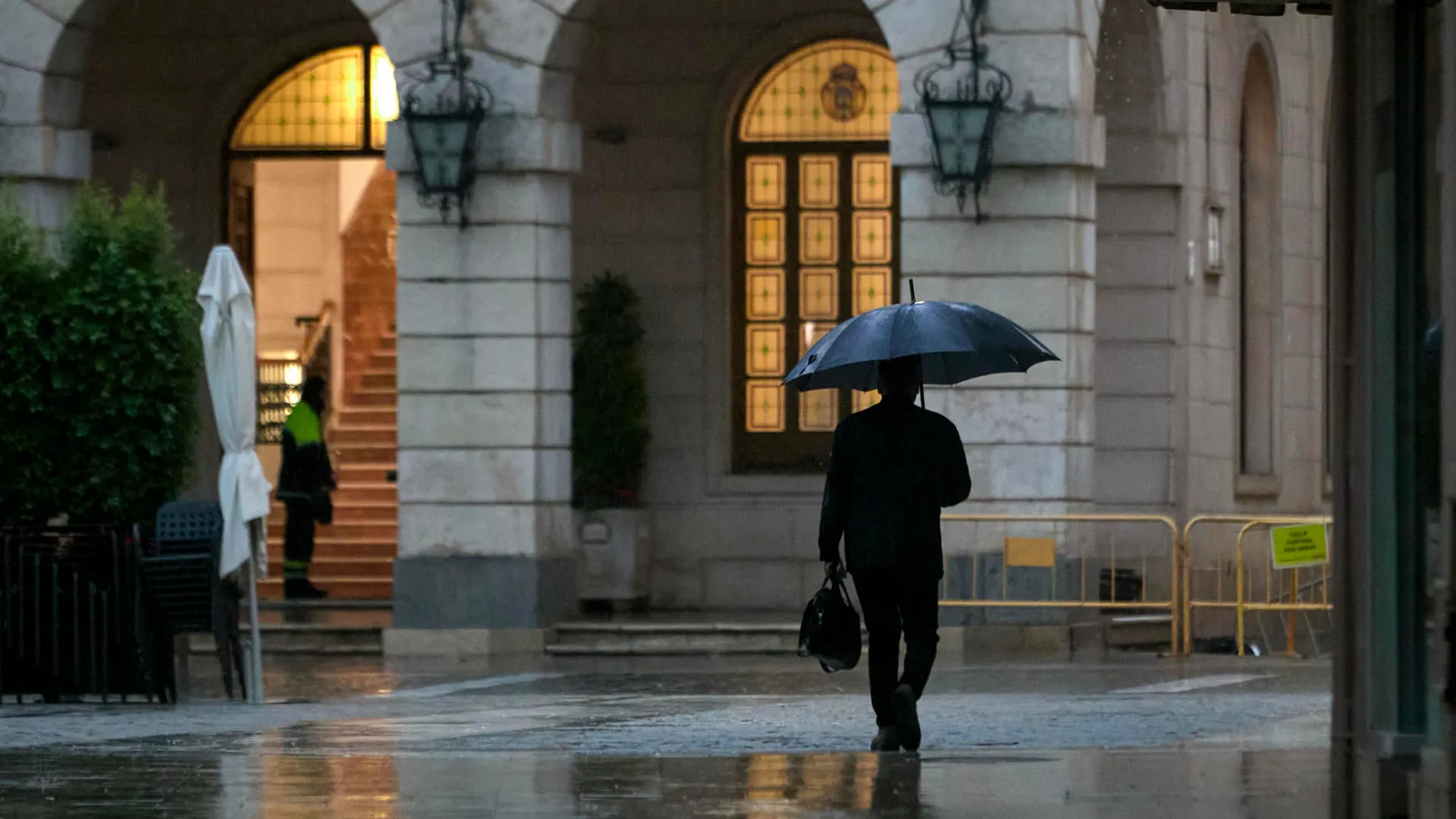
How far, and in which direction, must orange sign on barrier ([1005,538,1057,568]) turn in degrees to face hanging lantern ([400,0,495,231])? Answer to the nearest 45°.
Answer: approximately 90° to its right

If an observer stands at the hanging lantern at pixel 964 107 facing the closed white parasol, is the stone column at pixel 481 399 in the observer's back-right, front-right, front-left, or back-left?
front-right

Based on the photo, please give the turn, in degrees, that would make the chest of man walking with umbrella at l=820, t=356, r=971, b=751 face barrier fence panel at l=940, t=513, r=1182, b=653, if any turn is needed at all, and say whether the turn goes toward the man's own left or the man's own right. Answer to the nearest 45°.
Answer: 0° — they already face it

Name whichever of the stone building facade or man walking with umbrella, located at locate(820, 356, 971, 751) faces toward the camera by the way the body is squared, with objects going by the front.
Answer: the stone building facade

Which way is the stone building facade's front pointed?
toward the camera

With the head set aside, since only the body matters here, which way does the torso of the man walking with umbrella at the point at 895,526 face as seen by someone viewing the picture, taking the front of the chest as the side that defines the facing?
away from the camera

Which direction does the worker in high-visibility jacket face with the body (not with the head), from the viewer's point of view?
to the viewer's right

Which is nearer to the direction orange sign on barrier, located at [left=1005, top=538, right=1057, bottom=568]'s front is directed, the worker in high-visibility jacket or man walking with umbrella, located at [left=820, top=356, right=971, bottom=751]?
the man walking with umbrella

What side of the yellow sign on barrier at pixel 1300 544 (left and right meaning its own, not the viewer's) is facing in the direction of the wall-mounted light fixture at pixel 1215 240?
back

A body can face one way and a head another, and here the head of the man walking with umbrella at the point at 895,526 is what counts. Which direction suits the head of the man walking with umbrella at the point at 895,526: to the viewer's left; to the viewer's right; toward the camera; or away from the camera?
away from the camera

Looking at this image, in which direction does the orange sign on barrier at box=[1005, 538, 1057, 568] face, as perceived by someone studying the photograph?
facing the viewer

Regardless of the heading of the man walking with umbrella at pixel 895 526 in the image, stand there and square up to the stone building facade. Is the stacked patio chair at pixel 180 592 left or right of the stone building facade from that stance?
left

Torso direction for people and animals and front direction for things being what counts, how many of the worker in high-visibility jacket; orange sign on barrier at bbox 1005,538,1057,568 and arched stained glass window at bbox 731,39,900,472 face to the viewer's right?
1

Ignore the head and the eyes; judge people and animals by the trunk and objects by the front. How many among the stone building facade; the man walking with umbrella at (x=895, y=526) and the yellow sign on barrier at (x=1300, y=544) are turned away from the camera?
1

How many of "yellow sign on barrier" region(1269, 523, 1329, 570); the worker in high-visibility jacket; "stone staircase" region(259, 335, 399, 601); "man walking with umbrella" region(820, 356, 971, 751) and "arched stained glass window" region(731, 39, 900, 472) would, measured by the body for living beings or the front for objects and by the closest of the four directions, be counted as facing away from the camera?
1

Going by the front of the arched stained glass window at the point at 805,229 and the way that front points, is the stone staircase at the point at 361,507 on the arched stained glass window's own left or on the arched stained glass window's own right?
on the arched stained glass window's own right

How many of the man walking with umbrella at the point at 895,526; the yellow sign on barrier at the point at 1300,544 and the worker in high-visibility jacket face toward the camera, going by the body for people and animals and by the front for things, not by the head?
1

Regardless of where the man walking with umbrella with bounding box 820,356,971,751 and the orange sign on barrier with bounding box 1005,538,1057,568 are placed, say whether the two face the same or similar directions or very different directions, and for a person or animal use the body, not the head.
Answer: very different directions

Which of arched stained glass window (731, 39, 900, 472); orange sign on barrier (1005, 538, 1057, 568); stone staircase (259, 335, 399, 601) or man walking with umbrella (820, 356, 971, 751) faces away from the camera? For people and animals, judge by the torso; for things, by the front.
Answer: the man walking with umbrella

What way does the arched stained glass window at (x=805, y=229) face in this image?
toward the camera
